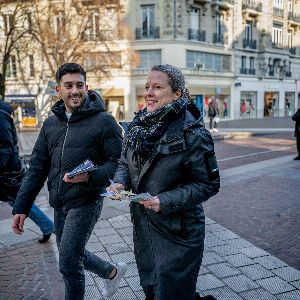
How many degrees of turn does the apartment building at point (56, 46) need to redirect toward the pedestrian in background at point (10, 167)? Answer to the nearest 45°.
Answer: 0° — it already faces them

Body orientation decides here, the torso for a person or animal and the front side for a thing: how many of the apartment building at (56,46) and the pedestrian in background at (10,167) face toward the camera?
1

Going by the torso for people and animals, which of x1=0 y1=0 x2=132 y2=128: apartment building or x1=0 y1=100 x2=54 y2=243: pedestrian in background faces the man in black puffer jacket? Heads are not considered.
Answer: the apartment building

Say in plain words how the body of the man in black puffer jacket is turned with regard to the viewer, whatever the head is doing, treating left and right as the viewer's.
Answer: facing the viewer and to the left of the viewer

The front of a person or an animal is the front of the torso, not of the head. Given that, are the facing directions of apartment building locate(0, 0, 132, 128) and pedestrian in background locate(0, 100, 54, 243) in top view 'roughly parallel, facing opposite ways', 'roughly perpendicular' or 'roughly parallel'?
roughly perpendicular

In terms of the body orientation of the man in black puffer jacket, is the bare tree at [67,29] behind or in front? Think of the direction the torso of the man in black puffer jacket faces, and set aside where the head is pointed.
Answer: behind

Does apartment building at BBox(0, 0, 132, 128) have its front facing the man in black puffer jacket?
yes

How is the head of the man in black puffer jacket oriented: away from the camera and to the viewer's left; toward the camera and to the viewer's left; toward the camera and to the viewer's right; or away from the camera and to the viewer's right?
toward the camera and to the viewer's right

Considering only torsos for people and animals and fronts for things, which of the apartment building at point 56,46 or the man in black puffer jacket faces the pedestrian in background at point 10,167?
the apartment building

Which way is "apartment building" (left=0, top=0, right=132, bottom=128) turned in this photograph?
toward the camera
